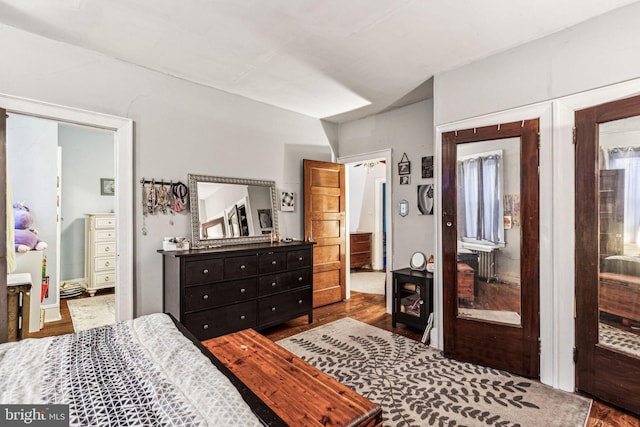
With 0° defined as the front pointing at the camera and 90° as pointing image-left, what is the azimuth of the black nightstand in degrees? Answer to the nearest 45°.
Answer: approximately 45°

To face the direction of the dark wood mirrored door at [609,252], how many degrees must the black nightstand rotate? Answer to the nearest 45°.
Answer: approximately 90° to its left

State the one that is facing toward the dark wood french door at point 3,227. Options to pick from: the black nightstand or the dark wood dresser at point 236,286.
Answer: the black nightstand

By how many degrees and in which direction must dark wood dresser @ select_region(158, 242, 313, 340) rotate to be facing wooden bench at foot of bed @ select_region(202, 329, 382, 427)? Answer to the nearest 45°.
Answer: approximately 45° to its right

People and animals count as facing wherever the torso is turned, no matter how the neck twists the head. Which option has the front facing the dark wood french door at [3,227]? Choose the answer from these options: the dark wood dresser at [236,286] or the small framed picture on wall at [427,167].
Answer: the small framed picture on wall

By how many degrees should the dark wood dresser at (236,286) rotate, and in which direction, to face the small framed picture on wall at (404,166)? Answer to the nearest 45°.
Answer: approximately 45° to its left

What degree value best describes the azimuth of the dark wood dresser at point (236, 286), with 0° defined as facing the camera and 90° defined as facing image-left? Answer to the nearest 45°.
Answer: approximately 315°

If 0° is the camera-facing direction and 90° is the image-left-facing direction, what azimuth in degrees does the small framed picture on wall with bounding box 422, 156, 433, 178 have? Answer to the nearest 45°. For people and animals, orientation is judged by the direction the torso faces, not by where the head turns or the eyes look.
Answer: approximately 45°

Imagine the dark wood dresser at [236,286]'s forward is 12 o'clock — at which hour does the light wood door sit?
The light wood door is roughly at 9 o'clock from the dark wood dresser.
